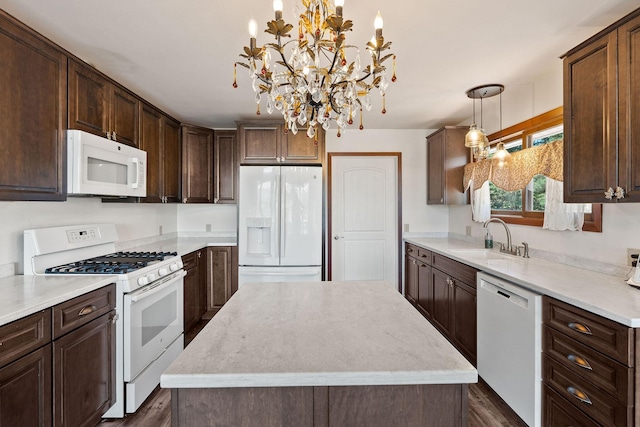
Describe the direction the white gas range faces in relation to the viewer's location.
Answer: facing the viewer and to the right of the viewer

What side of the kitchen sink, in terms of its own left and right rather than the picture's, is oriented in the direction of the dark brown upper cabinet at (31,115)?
front

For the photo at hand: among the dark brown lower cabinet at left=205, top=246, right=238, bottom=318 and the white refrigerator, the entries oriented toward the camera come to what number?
2

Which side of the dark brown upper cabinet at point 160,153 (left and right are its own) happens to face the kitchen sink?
front

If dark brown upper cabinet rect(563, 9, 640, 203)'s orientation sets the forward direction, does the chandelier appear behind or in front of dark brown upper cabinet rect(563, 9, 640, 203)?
in front

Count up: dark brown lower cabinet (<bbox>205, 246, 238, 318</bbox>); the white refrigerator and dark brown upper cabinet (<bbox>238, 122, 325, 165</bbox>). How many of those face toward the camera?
3

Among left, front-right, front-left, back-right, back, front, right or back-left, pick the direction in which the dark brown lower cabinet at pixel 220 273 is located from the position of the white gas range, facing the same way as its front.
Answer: left

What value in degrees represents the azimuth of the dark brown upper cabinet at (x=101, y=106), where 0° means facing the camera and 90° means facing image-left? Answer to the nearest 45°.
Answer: approximately 315°

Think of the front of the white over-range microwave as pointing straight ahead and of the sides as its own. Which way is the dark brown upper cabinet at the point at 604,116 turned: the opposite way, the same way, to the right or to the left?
the opposite way

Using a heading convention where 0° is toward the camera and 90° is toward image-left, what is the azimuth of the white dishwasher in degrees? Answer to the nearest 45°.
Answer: approximately 45°

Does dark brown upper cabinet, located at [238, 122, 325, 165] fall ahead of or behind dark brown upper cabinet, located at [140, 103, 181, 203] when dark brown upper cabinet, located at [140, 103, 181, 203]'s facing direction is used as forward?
ahead

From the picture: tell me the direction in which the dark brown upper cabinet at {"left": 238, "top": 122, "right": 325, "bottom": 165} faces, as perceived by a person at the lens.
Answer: facing the viewer

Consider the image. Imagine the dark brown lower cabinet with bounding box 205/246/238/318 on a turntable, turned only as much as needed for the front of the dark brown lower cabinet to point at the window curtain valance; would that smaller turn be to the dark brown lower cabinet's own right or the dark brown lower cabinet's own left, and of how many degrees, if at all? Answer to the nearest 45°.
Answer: approximately 45° to the dark brown lower cabinet's own left

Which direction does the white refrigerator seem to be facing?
toward the camera

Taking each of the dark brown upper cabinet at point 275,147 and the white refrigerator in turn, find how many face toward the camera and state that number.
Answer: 2

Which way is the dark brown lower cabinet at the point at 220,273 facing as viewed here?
toward the camera

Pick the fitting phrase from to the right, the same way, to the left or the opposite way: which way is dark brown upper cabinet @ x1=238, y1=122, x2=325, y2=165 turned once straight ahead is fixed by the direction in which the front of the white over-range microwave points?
to the right

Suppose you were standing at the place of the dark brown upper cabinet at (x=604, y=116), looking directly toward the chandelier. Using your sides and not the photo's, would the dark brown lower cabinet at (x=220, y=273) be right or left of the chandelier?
right

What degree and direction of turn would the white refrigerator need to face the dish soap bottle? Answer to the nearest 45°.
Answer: approximately 90° to its left

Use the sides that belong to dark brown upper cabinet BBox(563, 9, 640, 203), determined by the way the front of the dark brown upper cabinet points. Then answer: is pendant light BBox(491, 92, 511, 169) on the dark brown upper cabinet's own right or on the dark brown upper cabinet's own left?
on the dark brown upper cabinet's own right

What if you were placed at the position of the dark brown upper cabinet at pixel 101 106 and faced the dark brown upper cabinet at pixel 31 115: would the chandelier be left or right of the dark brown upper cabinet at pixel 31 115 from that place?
left

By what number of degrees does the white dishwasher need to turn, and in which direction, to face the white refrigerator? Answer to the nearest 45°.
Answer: approximately 45° to its right
